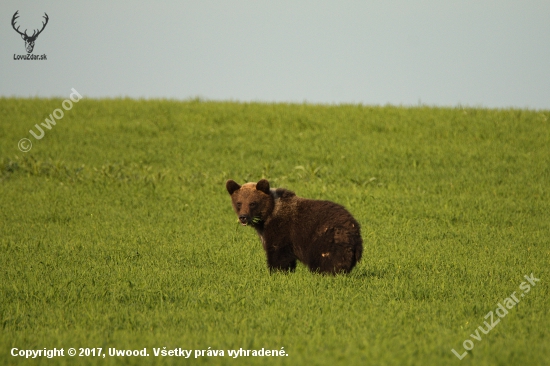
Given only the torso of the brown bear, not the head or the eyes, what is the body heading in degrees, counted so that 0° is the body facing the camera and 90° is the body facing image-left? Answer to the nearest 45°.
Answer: approximately 90°
